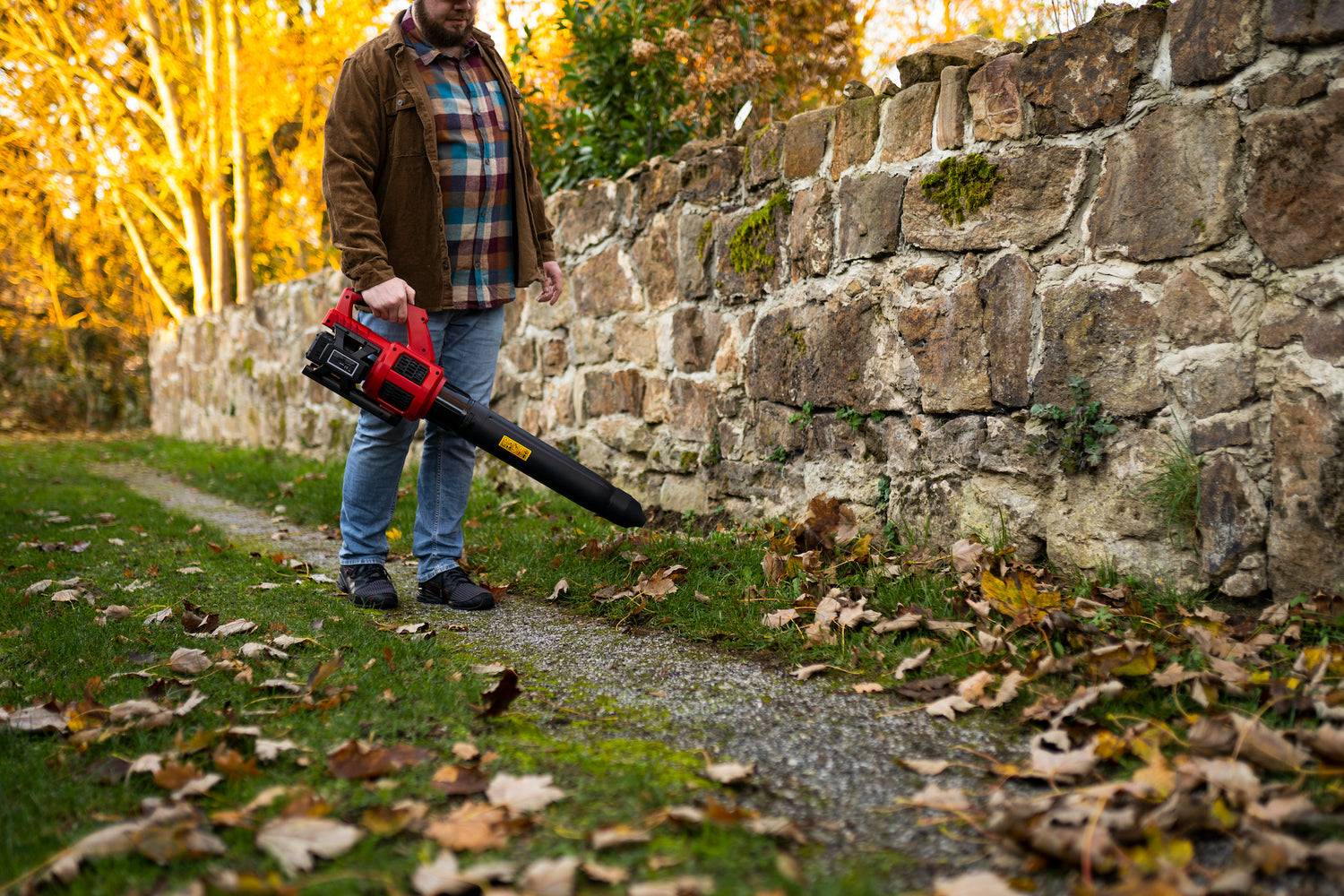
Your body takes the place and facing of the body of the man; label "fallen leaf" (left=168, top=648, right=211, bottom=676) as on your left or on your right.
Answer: on your right

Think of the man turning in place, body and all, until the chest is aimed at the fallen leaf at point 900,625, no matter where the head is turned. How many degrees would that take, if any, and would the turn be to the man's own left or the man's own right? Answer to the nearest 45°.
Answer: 0° — they already face it

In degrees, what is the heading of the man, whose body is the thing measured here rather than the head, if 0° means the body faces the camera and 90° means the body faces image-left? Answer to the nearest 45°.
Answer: approximately 315°

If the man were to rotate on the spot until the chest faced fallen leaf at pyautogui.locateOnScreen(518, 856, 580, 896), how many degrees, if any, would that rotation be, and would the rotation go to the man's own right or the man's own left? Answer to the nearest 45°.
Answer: approximately 45° to the man's own right
